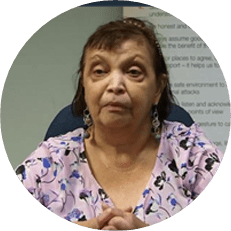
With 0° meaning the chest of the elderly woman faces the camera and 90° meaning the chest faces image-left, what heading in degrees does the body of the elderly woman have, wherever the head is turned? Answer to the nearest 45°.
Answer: approximately 0°

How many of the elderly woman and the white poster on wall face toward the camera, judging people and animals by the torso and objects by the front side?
2
